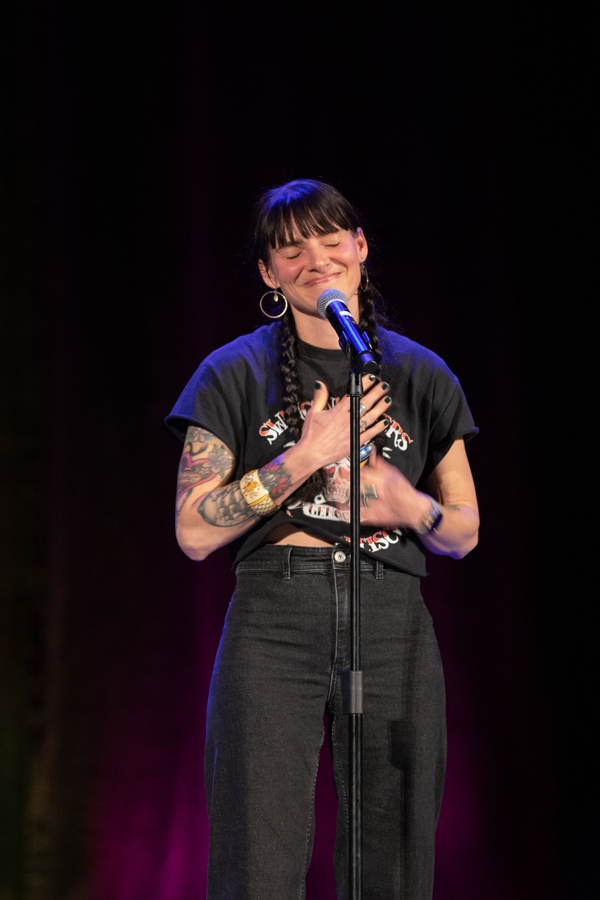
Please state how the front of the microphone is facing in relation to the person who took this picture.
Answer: facing away from the viewer and to the left of the viewer

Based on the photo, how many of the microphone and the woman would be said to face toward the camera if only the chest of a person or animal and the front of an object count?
1

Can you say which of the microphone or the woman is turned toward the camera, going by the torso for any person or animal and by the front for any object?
the woman

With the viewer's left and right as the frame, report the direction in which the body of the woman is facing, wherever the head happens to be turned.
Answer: facing the viewer

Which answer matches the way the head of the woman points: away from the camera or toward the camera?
toward the camera
